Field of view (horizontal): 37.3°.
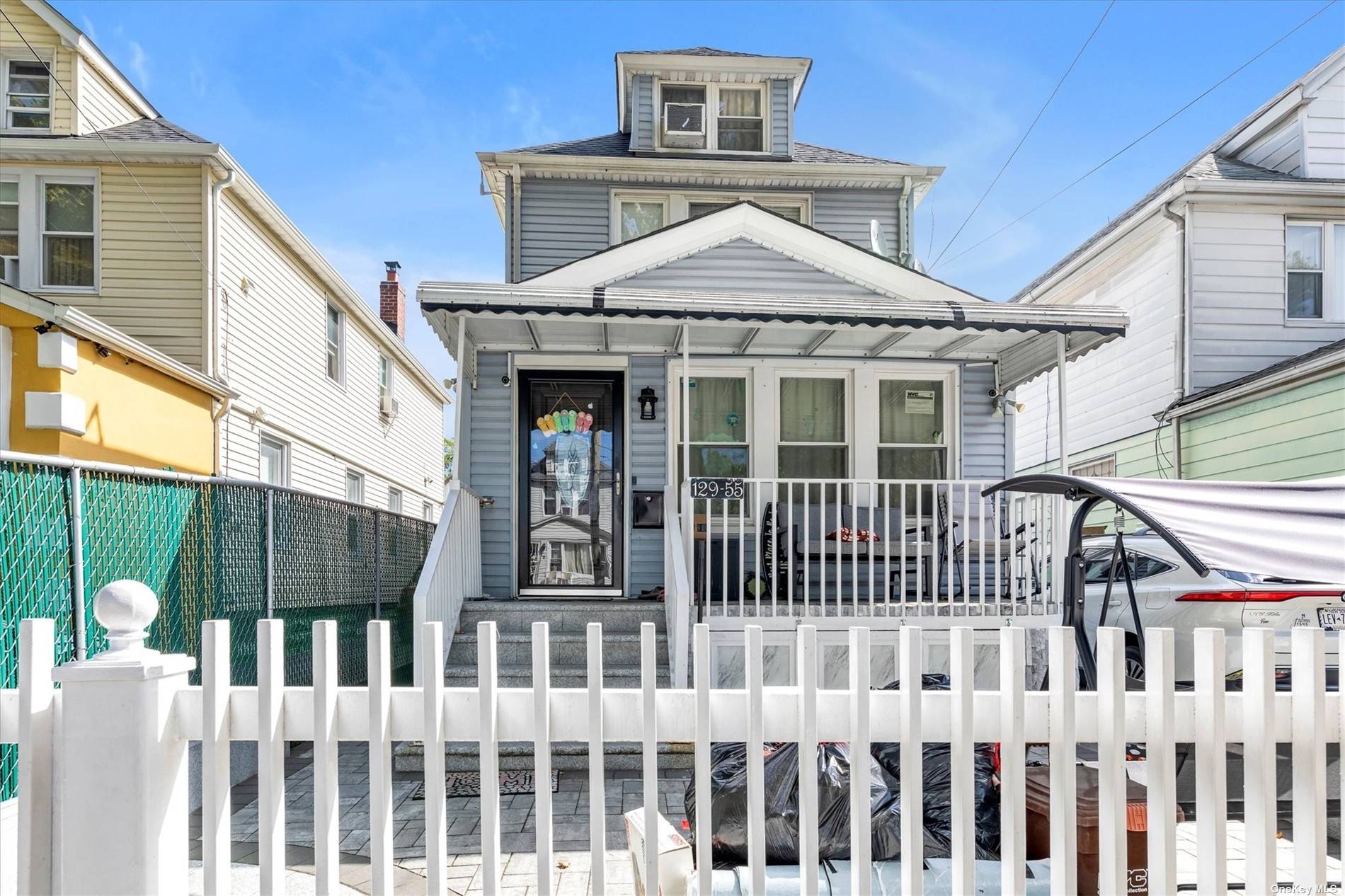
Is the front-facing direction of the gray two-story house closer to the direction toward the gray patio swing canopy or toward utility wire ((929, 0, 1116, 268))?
the gray patio swing canopy

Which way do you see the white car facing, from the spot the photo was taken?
facing away from the viewer and to the left of the viewer

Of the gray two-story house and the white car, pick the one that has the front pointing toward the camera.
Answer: the gray two-story house

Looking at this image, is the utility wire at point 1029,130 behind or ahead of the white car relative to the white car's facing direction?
ahead

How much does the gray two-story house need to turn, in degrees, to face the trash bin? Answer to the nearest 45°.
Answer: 0° — it already faces it

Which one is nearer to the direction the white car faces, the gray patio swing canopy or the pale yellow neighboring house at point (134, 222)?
the pale yellow neighboring house

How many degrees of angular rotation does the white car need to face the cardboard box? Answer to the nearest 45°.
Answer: approximately 135° to its left

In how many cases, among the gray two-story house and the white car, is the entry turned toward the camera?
1

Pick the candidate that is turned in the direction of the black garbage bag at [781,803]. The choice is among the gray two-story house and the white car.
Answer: the gray two-story house

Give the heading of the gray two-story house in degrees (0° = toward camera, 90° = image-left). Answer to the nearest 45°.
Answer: approximately 0°

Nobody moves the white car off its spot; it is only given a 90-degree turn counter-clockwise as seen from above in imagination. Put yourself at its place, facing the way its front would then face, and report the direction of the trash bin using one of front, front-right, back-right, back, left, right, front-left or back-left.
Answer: front-left

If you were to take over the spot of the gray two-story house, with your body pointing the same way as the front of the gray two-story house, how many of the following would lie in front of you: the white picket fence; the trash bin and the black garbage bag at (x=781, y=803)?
3
